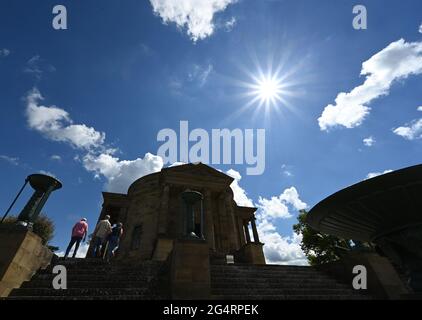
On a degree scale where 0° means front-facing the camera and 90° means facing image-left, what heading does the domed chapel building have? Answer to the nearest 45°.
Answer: approximately 0°

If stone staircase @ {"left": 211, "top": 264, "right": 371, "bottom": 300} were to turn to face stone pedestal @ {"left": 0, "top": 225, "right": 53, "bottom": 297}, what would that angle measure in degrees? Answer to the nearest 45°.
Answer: approximately 45° to its right

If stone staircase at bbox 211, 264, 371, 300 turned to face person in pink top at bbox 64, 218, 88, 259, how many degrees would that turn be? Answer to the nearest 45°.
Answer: approximately 90° to its right

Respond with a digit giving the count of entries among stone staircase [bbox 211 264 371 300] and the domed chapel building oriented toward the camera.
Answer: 2

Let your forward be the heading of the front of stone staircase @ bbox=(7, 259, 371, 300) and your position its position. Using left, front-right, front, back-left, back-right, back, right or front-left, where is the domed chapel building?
back

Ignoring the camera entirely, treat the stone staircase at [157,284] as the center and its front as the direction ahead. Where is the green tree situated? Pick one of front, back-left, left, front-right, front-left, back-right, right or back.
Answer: back-left

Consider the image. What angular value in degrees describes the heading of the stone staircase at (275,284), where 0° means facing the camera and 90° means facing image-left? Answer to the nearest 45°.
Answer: approximately 0°

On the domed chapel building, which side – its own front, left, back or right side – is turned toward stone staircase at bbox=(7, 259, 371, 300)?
front

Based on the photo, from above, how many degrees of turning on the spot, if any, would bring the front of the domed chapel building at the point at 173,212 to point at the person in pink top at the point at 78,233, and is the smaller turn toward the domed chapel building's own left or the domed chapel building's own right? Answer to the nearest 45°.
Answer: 0° — it already faces them

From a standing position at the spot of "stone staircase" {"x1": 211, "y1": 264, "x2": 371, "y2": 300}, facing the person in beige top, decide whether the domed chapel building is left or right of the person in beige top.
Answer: right
